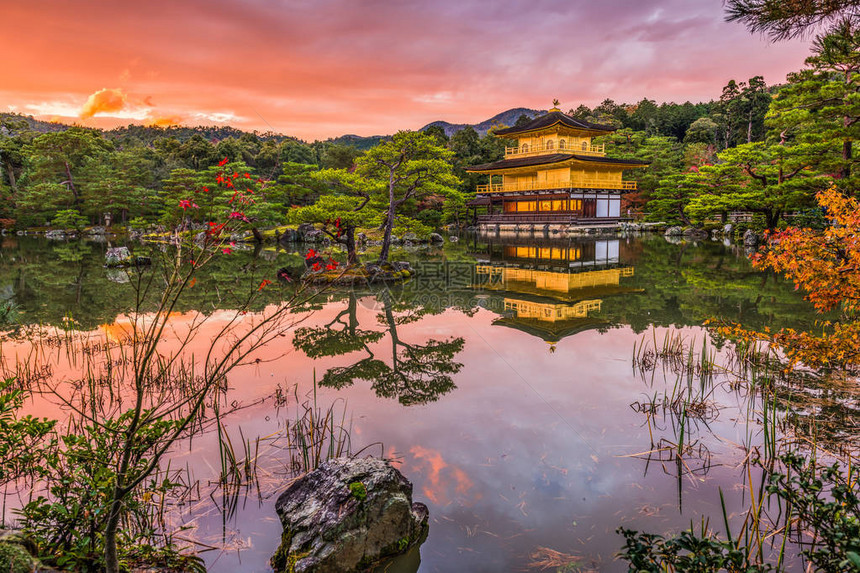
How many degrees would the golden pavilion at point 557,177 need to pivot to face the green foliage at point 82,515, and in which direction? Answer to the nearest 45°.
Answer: approximately 45° to its left

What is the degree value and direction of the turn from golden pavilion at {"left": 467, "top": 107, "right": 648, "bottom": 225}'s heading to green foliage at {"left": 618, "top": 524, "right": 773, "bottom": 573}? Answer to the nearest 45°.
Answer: approximately 45° to its left

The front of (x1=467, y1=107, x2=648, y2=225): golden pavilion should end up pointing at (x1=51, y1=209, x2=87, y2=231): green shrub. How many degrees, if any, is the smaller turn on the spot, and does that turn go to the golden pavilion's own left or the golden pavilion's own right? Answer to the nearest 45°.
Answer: approximately 45° to the golden pavilion's own right

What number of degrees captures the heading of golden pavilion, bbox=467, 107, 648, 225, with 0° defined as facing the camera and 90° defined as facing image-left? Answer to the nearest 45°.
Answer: approximately 45°

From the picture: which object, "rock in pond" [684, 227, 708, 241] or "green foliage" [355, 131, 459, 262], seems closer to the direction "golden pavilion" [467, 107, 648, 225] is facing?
the green foliage

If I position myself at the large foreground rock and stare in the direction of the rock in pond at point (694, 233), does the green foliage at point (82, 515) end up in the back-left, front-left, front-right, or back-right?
back-left

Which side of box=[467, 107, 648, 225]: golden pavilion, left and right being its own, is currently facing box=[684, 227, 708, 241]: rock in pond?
left
